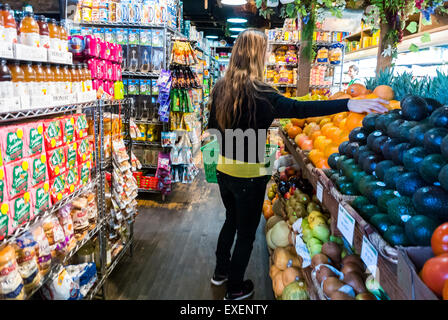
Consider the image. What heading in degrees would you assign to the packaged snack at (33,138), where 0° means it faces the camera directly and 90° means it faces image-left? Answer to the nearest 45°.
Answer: approximately 315°

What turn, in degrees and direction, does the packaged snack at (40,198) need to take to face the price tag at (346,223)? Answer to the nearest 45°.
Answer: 0° — it already faces it

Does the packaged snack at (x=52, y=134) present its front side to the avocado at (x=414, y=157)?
yes

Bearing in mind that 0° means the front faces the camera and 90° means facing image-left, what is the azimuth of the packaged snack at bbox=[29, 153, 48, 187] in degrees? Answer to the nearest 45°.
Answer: approximately 315°

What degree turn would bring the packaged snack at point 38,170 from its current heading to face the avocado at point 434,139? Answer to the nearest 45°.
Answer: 0° — it already faces it
